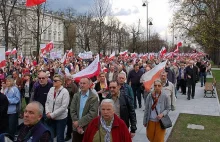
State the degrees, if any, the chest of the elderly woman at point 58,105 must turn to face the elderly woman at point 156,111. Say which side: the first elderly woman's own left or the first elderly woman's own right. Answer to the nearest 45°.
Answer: approximately 135° to the first elderly woman's own left

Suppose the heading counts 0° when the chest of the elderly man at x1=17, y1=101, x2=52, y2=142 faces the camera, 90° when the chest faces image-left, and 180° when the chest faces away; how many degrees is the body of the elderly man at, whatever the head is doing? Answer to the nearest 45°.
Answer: approximately 45°

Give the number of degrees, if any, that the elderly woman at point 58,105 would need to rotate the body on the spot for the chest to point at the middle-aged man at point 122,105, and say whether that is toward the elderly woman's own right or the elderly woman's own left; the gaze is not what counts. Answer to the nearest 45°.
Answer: approximately 90° to the elderly woman's own left

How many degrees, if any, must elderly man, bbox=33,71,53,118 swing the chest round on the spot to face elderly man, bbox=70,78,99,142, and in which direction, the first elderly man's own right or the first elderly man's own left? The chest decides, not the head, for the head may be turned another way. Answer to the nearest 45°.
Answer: approximately 45° to the first elderly man's own left

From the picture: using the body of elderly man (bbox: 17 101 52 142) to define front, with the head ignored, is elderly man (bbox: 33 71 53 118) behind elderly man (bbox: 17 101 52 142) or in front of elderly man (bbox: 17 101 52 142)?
behind

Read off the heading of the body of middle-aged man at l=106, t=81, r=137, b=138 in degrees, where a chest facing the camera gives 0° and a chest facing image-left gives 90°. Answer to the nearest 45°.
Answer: approximately 45°

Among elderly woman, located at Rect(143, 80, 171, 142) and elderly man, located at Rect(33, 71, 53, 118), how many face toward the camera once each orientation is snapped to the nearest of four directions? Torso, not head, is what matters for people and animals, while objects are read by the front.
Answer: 2
